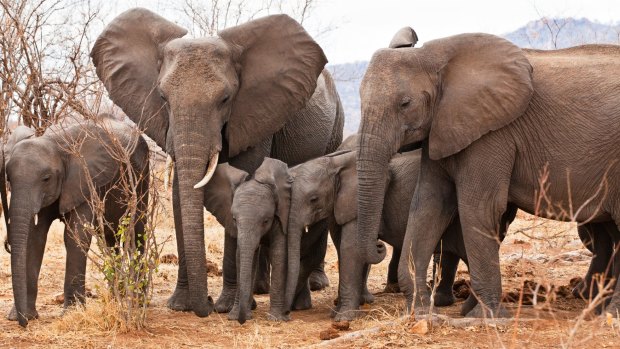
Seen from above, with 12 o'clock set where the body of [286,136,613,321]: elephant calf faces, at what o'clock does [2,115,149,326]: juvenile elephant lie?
The juvenile elephant is roughly at 1 o'clock from the elephant calf.

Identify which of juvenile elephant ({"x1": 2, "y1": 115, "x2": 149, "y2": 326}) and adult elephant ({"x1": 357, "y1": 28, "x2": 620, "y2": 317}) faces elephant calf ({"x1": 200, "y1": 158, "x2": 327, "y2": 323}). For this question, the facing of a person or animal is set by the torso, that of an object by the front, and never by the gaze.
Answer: the adult elephant

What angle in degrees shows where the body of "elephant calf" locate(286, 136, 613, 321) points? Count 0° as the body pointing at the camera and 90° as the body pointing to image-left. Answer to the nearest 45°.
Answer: approximately 45°

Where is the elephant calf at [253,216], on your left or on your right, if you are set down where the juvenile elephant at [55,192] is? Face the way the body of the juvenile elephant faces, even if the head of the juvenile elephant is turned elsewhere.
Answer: on your left

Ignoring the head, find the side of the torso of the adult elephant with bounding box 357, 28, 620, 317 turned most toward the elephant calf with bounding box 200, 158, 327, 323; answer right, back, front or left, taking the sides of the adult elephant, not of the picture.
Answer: front

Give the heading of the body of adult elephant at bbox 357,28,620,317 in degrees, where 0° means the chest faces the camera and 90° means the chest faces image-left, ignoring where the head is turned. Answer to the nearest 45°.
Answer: approximately 90°

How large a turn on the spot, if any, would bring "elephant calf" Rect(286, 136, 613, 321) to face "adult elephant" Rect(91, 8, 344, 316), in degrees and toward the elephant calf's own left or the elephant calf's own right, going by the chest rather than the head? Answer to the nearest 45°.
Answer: approximately 45° to the elephant calf's own right

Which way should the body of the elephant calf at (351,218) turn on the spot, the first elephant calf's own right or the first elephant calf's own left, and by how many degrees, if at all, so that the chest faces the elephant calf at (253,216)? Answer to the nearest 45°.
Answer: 0° — it already faces it
